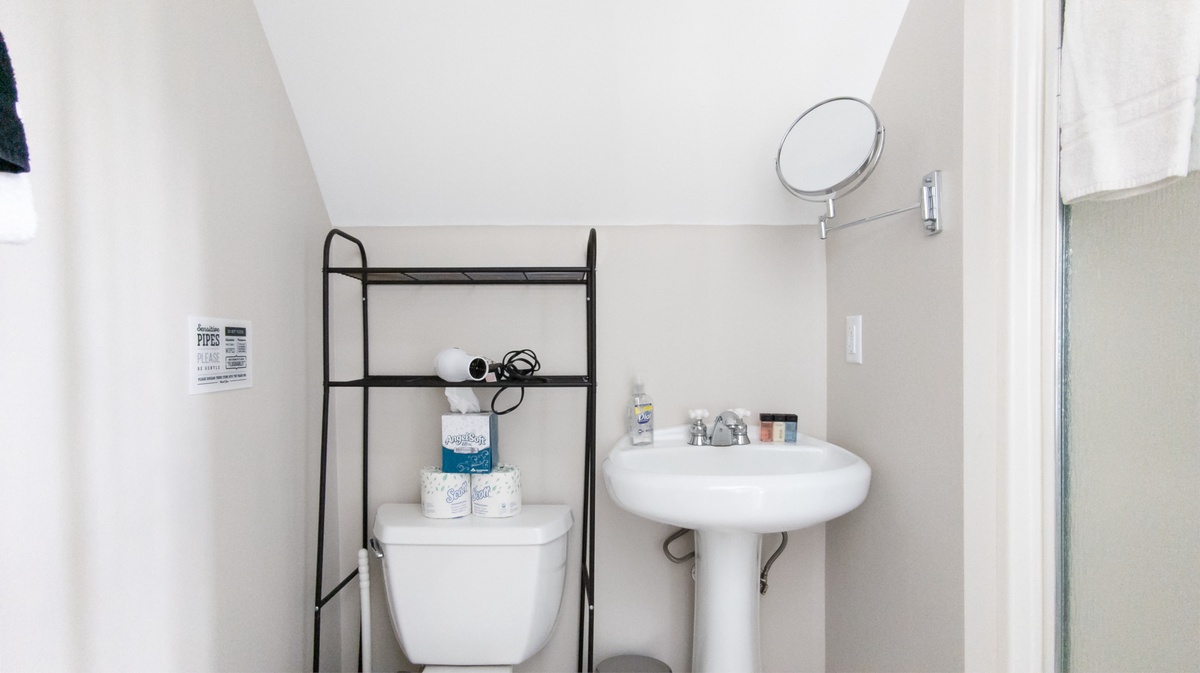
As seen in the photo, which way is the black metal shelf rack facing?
toward the camera

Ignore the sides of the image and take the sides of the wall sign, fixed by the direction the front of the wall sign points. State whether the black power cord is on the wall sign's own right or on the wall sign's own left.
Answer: on the wall sign's own left

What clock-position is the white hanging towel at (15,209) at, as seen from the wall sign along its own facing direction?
The white hanging towel is roughly at 2 o'clock from the wall sign.

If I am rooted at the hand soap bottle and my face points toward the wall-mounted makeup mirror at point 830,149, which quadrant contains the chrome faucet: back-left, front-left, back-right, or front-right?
front-left

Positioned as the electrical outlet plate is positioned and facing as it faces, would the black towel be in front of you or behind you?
in front

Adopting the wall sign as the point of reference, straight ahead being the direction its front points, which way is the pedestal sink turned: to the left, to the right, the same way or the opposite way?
to the right

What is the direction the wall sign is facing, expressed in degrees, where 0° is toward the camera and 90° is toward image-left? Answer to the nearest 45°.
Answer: approximately 315°

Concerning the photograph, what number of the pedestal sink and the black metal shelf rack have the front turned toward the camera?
2

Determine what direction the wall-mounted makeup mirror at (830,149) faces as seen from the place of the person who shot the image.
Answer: facing the viewer and to the left of the viewer

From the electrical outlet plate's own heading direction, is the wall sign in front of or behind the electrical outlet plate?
in front

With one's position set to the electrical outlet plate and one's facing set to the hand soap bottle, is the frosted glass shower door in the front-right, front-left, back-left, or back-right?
back-left

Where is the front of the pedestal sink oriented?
toward the camera
